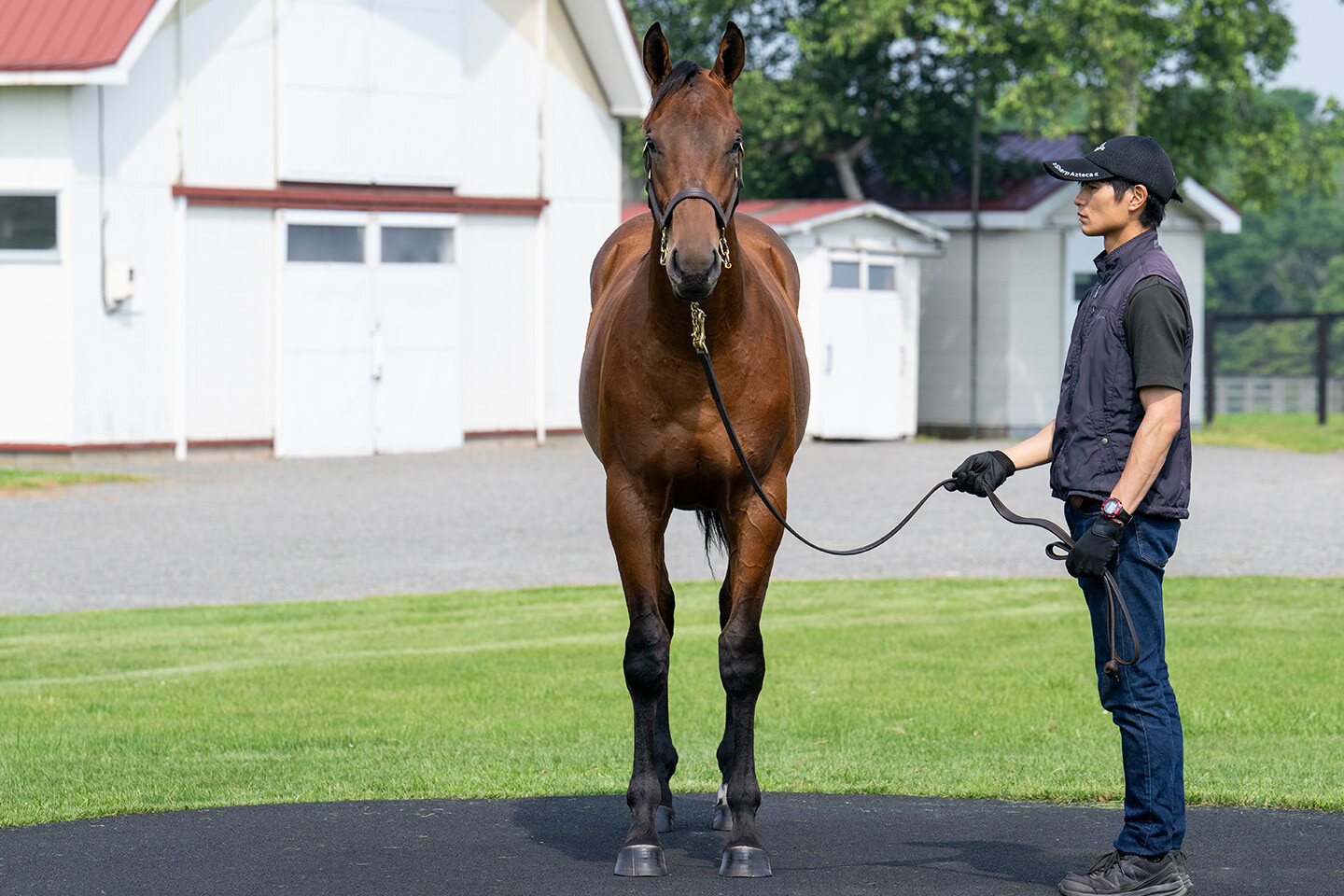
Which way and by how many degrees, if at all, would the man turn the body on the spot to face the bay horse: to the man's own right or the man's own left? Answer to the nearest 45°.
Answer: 0° — they already face it

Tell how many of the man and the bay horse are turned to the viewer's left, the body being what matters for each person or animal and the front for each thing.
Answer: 1

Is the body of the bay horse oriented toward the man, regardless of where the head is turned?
no

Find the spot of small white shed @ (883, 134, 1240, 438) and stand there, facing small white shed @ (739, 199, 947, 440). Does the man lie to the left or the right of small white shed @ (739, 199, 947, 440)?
left

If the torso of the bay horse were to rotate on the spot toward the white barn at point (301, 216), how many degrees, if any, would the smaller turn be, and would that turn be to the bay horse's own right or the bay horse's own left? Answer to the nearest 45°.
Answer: approximately 180°

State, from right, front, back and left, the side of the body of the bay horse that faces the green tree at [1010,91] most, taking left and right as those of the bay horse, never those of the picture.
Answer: back

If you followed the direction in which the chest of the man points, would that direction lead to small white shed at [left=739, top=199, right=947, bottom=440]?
no

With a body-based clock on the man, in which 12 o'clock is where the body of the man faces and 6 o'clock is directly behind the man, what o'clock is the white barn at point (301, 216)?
The white barn is roughly at 2 o'clock from the man.

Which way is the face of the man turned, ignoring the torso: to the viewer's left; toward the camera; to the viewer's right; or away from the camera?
to the viewer's left

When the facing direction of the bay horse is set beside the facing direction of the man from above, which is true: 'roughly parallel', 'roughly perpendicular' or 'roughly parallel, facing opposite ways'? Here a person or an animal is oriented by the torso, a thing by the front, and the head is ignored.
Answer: roughly perpendicular

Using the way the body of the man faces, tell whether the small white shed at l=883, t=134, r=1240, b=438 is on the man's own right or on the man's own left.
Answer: on the man's own right

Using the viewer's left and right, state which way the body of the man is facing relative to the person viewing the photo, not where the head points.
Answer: facing to the left of the viewer

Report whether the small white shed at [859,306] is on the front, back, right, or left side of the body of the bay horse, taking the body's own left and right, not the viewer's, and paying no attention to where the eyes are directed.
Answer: back

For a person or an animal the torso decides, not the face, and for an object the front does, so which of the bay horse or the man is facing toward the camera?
the bay horse

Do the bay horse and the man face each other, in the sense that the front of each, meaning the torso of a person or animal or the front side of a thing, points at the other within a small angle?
no

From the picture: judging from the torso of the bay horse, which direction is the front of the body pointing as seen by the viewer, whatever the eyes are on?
toward the camera

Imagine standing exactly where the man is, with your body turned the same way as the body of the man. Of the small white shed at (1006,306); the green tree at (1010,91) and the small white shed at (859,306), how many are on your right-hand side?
3
